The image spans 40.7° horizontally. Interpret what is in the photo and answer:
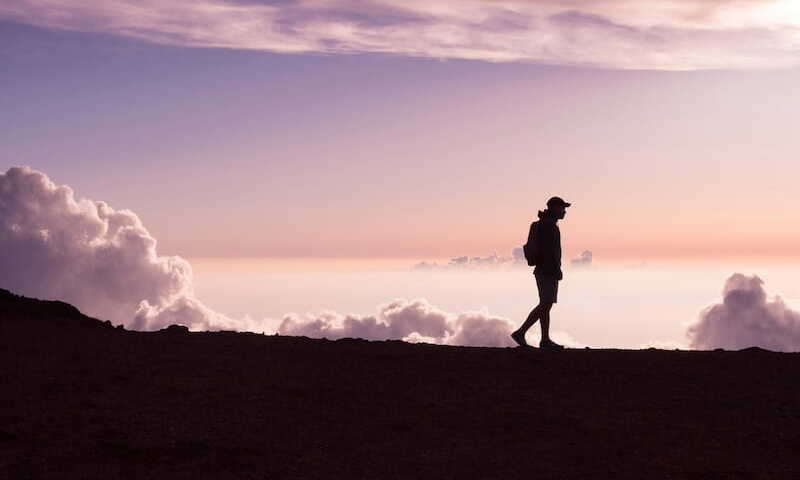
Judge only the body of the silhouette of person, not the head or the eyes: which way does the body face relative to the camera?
to the viewer's right
